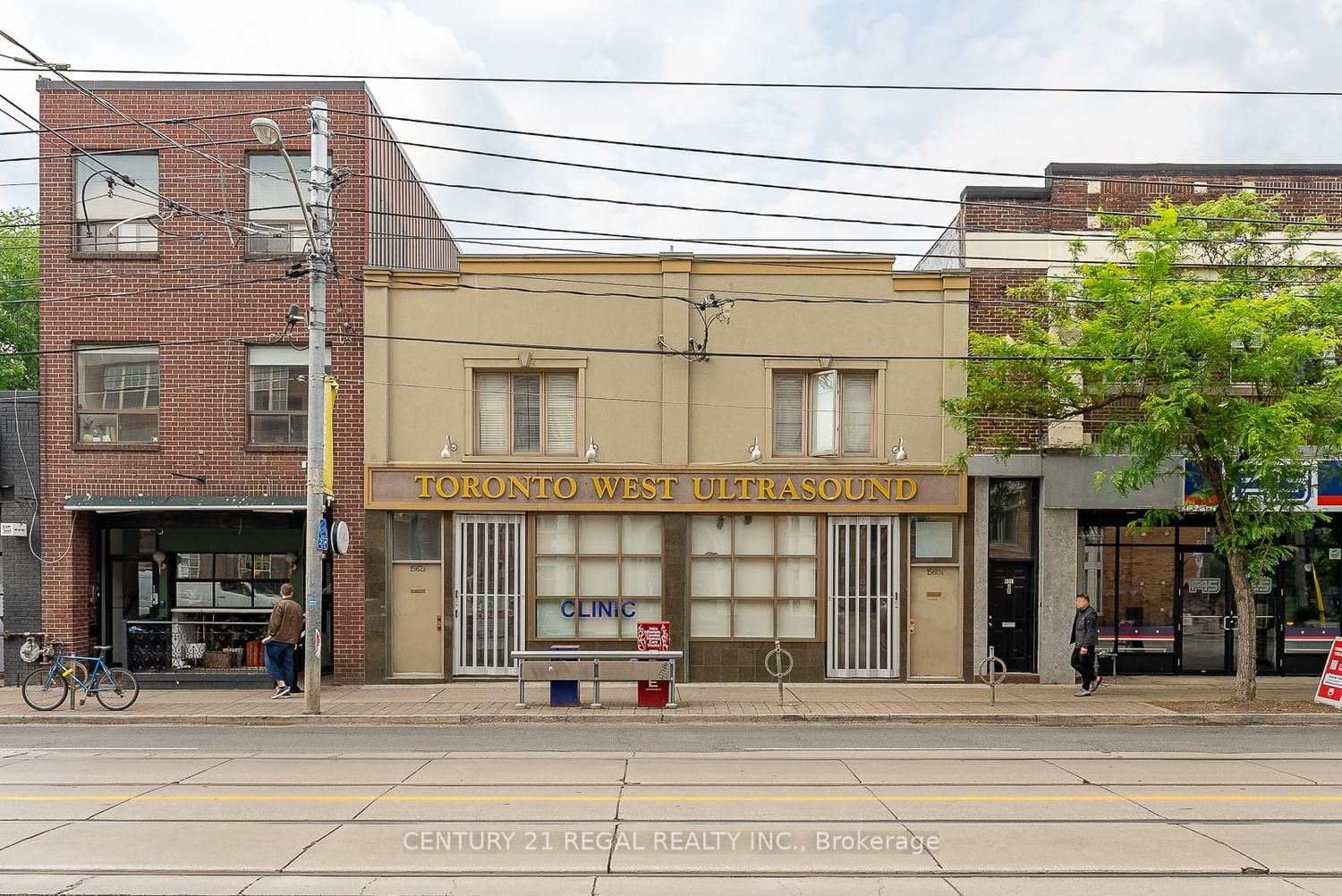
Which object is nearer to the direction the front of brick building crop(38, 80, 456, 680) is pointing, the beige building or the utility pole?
the utility pole

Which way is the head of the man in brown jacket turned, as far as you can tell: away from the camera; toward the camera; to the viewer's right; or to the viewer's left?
away from the camera

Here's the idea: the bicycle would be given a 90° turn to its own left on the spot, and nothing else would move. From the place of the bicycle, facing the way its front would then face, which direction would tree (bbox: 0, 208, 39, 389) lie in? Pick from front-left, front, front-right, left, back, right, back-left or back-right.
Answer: back

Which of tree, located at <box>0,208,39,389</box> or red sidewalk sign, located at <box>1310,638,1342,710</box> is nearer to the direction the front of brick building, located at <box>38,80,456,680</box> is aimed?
the red sidewalk sign

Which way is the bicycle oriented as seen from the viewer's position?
to the viewer's left
